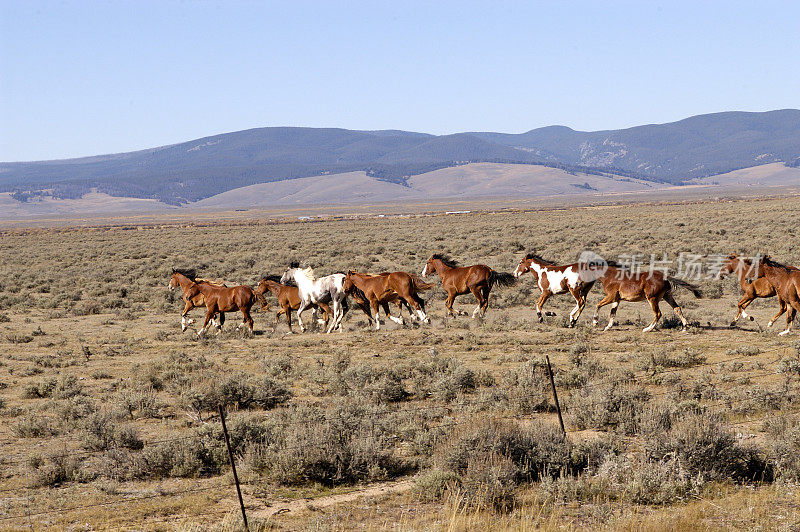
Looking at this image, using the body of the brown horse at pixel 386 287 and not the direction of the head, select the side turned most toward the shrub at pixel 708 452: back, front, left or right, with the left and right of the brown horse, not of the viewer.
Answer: left

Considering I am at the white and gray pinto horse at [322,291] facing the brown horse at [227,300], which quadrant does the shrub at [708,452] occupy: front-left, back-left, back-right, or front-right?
back-left

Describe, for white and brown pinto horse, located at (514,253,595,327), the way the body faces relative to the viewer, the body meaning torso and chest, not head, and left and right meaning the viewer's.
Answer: facing to the left of the viewer

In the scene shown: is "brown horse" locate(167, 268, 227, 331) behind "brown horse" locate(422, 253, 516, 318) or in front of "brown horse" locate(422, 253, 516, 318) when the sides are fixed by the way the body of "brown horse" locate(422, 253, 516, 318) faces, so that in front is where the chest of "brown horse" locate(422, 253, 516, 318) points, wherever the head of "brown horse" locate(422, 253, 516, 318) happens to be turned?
in front

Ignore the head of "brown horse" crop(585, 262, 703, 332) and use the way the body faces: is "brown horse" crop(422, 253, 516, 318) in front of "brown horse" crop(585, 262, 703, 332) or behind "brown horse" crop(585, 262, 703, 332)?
in front

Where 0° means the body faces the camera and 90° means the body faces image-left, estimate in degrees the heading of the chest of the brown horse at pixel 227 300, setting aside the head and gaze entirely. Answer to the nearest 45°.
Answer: approximately 90°

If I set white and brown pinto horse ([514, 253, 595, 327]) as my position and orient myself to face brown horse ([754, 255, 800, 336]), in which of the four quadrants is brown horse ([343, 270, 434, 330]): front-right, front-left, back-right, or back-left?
back-right

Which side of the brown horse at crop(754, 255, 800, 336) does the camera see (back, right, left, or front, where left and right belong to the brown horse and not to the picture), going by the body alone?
left

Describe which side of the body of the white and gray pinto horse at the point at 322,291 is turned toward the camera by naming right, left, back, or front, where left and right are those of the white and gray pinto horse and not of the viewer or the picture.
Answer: left
